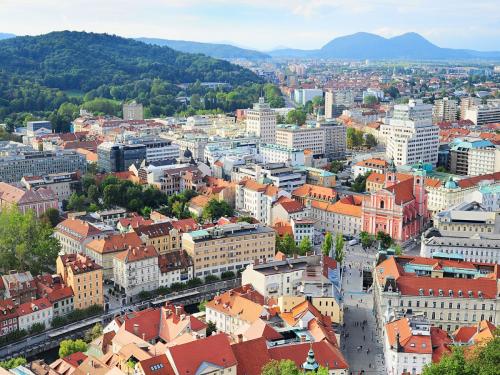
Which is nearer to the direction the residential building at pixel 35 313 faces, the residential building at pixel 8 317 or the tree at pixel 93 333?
the tree

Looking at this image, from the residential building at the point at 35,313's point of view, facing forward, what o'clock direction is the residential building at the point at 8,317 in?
the residential building at the point at 8,317 is roughly at 4 o'clock from the residential building at the point at 35,313.

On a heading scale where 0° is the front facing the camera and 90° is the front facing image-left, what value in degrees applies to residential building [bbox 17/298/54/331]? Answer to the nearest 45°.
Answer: approximately 315°

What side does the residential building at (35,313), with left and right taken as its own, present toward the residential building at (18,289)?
back

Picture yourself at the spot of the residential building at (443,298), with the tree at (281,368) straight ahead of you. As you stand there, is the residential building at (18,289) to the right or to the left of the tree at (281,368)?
right

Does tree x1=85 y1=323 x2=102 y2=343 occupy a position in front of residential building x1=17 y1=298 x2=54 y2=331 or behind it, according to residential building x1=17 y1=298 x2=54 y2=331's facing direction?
in front

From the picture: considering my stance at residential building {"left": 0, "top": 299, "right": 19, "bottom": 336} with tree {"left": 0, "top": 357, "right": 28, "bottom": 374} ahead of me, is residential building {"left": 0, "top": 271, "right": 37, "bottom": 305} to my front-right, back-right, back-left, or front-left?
back-left
